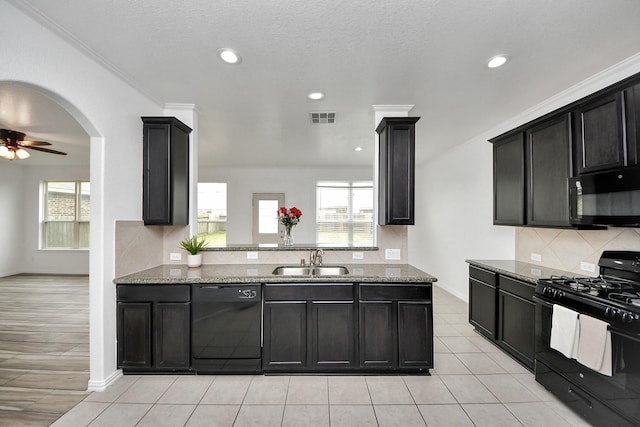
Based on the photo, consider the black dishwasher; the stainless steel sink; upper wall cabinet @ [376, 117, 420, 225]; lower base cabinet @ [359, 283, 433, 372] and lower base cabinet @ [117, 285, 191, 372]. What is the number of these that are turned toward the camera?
5

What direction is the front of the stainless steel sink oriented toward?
toward the camera

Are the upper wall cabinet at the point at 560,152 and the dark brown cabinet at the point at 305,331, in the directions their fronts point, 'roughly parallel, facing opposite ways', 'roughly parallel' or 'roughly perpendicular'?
roughly perpendicular

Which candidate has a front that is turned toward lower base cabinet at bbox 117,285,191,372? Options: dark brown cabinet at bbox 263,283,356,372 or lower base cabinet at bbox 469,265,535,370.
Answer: lower base cabinet at bbox 469,265,535,370

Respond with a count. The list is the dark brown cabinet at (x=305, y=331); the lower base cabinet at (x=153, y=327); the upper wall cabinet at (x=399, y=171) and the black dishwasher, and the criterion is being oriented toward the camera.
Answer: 4

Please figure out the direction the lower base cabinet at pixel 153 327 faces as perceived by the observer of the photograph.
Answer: facing the viewer

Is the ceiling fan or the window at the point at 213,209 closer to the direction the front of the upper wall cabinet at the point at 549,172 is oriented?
the ceiling fan

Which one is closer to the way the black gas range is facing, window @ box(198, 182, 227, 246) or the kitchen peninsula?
the kitchen peninsula

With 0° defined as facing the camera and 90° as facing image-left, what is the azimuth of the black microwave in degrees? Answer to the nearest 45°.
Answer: approximately 45°

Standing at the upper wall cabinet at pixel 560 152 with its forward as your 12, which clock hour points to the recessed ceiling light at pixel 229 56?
The recessed ceiling light is roughly at 12 o'clock from the upper wall cabinet.

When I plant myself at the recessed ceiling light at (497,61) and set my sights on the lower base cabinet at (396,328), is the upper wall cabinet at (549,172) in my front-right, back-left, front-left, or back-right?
back-right

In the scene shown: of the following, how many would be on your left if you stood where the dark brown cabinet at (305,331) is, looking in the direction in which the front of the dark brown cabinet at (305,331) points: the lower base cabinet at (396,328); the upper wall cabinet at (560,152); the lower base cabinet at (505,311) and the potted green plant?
3

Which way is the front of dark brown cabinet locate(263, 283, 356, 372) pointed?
toward the camera

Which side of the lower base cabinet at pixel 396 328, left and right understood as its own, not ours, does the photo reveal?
front

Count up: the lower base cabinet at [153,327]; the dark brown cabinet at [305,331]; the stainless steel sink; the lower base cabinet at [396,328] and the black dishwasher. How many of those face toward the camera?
5

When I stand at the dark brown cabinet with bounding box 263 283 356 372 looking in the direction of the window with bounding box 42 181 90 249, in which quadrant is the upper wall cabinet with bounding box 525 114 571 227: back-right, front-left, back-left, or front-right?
back-right

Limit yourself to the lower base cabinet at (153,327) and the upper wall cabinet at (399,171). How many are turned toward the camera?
2

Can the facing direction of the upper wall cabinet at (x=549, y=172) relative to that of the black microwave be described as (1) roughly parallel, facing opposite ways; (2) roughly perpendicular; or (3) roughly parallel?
roughly parallel
